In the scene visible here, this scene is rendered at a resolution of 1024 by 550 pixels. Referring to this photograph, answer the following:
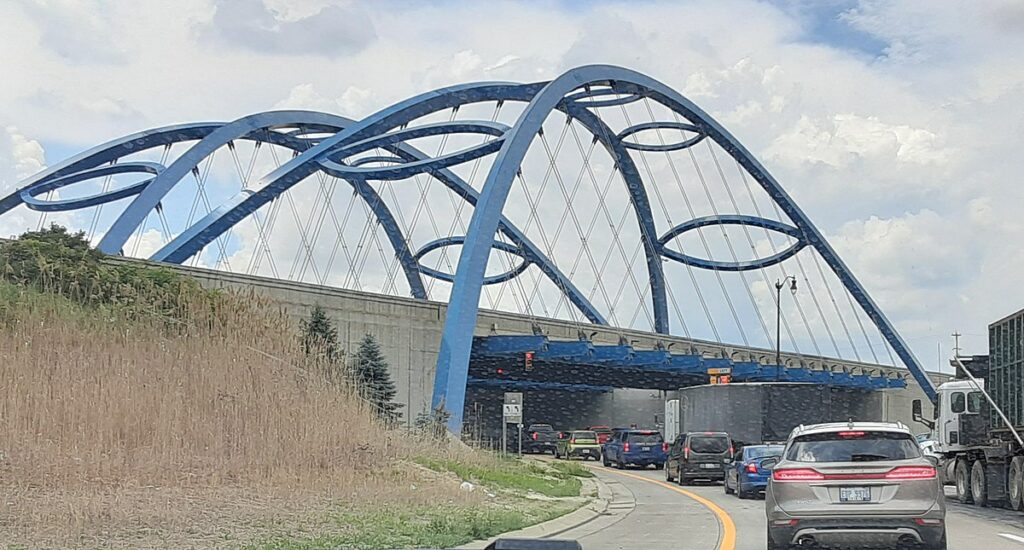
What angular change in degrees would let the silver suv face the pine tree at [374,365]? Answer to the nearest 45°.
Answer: approximately 45° to its left

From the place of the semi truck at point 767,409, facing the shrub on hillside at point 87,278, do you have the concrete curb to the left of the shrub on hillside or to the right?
left

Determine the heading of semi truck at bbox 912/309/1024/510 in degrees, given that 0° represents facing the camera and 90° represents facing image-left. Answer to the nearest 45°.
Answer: approximately 135°

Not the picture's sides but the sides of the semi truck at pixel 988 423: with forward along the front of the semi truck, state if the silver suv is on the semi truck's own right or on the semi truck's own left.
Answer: on the semi truck's own left

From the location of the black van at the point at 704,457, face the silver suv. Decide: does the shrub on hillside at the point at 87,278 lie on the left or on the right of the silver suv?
right

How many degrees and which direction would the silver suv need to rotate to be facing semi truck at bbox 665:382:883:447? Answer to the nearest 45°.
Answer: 0° — it already faces it

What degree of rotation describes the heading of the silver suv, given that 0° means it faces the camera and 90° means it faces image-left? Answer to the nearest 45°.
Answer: approximately 180°

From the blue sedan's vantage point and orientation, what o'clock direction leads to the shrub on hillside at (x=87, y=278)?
The shrub on hillside is roughly at 10 o'clock from the blue sedan.

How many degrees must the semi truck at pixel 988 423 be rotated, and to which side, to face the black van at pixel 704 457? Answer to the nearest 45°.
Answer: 0° — it already faces it

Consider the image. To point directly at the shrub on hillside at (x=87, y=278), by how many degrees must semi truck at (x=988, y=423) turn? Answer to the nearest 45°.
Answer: approximately 45° to its left

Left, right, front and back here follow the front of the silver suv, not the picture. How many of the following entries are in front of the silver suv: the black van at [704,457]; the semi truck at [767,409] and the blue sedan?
3

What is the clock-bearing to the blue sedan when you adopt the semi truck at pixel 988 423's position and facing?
The blue sedan is roughly at 11 o'clock from the semi truck.

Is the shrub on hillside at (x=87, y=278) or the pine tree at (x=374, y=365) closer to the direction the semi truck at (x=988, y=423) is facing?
the pine tree

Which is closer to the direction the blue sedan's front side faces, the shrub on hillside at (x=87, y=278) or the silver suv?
the shrub on hillside
